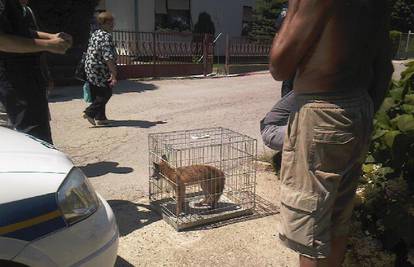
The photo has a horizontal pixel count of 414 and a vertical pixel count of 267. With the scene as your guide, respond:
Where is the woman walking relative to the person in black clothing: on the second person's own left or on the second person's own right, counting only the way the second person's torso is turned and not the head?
on the second person's own left

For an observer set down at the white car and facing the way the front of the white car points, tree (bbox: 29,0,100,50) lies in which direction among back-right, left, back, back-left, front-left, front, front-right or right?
left

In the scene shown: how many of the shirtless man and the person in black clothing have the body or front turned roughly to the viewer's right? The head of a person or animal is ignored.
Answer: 1

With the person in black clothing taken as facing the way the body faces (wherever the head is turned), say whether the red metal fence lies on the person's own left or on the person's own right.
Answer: on the person's own left

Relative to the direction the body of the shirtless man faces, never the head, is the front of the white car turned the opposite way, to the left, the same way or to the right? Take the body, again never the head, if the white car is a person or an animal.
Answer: to the right

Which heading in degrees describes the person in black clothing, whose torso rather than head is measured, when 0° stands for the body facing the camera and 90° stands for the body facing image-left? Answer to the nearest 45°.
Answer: approximately 270°

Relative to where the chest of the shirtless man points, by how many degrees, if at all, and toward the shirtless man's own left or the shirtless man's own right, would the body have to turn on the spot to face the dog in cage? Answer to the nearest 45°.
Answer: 0° — they already face it

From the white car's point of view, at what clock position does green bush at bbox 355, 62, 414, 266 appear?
The green bush is roughly at 12 o'clock from the white car.

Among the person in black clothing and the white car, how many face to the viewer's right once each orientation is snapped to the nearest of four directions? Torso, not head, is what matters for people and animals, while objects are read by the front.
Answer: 2

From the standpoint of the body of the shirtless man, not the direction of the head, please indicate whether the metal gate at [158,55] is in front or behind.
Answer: in front

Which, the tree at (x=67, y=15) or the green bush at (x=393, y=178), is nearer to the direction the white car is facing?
the green bush

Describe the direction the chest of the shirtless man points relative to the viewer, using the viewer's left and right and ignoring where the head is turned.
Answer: facing away from the viewer and to the left of the viewer

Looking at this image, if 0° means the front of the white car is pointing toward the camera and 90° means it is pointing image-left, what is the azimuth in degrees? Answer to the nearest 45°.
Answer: approximately 270°
